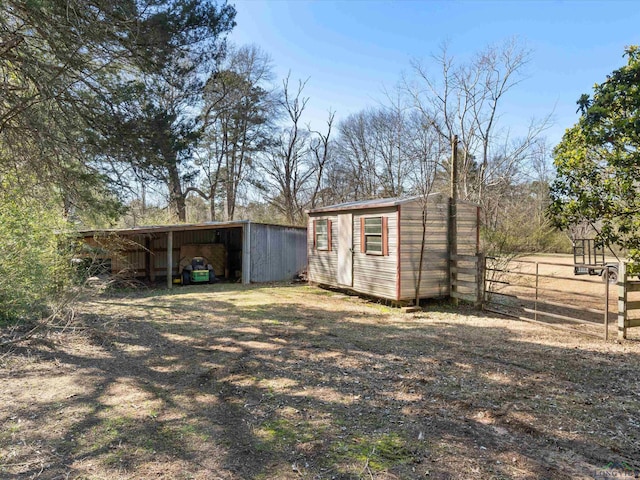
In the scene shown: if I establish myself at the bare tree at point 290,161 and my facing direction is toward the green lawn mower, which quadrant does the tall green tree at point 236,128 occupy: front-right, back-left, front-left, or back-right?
front-right

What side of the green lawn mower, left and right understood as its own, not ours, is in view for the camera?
back

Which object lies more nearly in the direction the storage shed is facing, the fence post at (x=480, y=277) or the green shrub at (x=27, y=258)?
the green shrub

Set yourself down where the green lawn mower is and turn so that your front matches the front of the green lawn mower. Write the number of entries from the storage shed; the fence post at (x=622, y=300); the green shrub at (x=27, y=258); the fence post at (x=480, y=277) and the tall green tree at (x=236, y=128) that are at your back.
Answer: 1

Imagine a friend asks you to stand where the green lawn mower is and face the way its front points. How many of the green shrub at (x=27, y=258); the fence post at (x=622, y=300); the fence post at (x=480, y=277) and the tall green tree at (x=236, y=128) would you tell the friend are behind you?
1

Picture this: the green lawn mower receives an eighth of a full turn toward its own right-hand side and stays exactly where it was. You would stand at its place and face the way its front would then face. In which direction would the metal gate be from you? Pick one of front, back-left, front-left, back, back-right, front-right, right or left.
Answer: right

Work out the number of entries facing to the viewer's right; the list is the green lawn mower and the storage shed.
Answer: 0

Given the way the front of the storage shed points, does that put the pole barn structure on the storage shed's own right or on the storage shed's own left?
on the storage shed's own right

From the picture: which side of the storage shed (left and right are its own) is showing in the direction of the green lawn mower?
right

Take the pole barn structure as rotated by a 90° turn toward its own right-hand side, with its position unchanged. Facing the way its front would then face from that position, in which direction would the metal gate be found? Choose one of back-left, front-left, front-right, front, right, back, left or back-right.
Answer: back

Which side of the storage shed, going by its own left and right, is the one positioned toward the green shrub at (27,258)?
front

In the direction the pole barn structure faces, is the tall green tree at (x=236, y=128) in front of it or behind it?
behind

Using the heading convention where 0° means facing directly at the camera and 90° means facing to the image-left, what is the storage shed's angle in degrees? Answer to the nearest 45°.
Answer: approximately 45°
